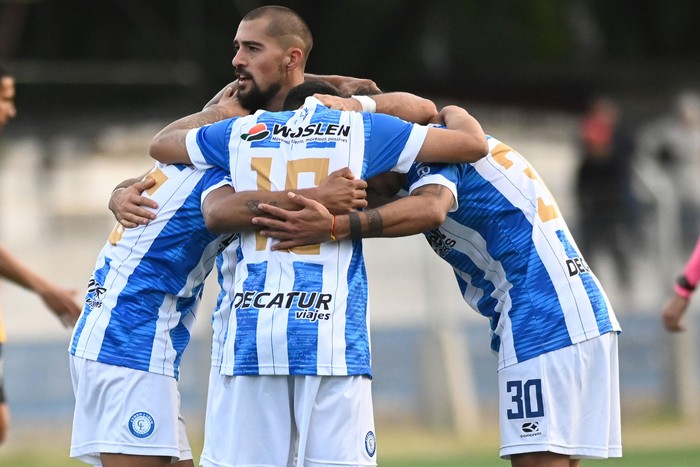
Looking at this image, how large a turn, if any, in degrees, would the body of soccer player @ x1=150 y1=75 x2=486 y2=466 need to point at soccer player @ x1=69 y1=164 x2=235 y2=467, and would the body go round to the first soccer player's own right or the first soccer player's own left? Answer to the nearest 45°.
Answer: approximately 45° to the first soccer player's own left

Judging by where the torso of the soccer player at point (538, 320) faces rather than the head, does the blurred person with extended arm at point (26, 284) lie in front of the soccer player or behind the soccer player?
in front

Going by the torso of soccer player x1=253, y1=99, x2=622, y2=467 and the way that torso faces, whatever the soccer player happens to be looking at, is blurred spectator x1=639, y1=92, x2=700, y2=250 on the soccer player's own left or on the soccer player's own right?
on the soccer player's own right

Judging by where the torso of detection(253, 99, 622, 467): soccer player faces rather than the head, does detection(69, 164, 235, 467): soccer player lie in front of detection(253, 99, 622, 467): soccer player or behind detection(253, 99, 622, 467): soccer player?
in front

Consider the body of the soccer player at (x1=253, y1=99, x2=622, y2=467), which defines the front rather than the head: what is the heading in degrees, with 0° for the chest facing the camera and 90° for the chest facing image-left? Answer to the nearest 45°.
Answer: approximately 90°

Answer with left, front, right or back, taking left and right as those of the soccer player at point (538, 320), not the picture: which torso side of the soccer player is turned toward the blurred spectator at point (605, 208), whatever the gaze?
right

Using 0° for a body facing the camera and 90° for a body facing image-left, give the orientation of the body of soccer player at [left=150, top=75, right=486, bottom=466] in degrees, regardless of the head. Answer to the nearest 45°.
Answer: approximately 180°

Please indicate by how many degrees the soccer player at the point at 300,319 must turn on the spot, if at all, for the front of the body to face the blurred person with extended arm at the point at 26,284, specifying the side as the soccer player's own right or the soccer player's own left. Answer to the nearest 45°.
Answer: approximately 45° to the soccer player's own left

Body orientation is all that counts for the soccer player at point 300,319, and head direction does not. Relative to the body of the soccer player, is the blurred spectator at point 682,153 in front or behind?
in front
